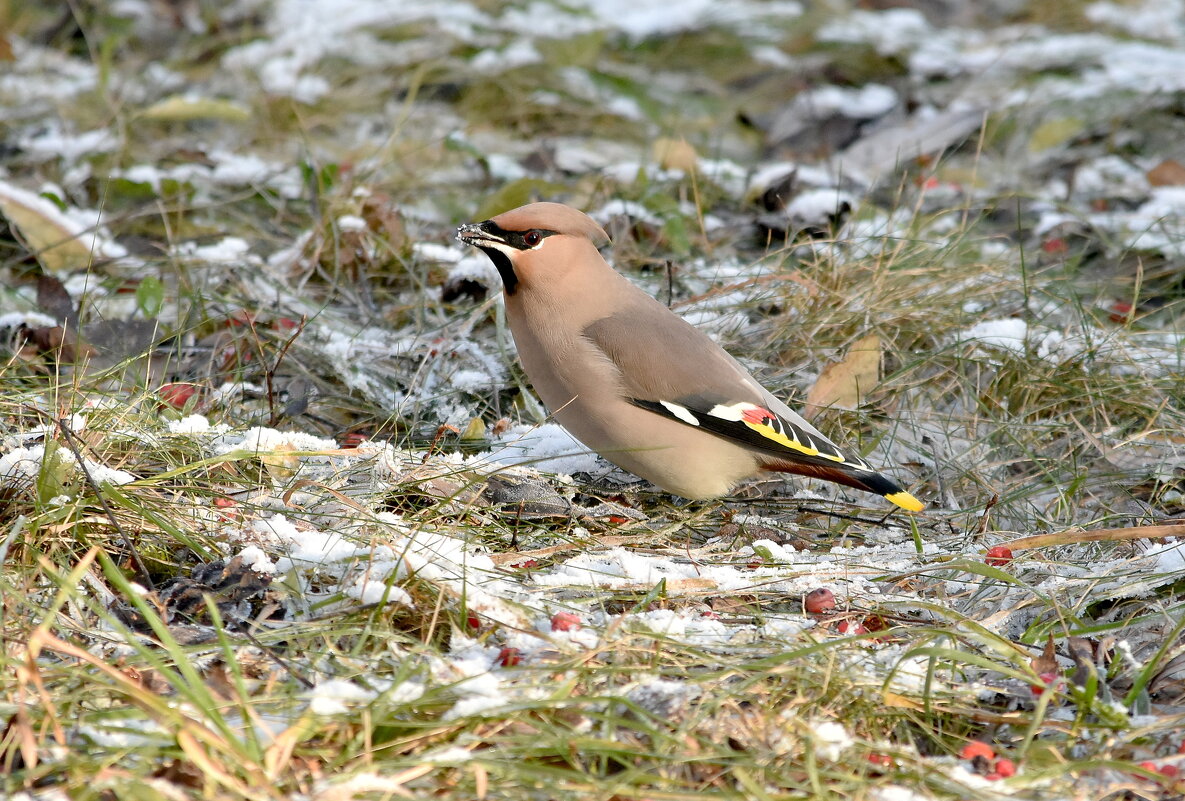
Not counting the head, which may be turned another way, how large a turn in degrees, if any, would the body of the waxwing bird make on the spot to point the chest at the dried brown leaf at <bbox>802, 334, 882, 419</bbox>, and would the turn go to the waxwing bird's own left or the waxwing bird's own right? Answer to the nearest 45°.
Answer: approximately 135° to the waxwing bird's own right

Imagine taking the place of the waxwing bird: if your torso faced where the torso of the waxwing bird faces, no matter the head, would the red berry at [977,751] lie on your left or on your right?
on your left

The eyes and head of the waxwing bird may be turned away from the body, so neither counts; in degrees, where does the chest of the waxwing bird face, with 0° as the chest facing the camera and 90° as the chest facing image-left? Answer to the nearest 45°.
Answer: approximately 90°

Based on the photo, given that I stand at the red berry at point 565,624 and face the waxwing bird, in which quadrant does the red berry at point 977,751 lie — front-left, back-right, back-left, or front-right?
back-right

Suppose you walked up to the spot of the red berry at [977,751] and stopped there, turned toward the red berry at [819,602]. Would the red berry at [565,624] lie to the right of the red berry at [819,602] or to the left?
left

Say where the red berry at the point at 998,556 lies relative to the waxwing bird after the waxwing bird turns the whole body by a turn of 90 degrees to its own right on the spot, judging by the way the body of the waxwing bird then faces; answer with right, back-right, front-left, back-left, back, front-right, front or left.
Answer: back-right

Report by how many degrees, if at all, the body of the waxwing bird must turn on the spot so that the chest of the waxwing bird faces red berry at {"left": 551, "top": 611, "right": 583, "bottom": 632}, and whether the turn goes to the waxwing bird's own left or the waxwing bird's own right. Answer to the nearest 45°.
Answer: approximately 90° to the waxwing bird's own left
